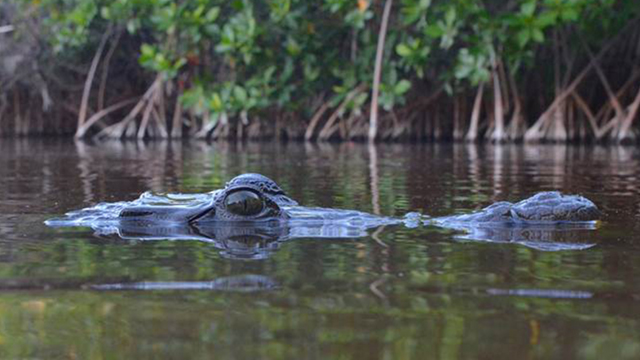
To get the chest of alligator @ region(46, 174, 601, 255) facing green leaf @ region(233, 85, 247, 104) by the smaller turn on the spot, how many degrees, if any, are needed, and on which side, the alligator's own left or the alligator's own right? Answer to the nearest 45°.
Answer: approximately 90° to the alligator's own left

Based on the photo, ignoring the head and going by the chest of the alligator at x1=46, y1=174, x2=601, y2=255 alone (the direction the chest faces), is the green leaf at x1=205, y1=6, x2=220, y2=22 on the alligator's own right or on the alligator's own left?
on the alligator's own left

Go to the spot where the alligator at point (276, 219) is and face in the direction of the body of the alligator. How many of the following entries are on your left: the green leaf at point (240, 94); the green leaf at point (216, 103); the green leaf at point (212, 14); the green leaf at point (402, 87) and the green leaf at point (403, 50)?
5

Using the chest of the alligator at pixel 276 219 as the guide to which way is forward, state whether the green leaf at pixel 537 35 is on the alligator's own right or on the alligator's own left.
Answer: on the alligator's own left

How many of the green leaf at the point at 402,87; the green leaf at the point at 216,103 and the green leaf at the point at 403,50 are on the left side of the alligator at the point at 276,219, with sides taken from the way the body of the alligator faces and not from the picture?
3

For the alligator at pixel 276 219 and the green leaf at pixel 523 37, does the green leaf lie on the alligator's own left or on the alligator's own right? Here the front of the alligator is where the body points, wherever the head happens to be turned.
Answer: on the alligator's own left

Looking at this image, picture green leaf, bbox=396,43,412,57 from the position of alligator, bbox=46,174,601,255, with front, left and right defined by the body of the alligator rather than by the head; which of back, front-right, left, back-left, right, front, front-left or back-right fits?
left

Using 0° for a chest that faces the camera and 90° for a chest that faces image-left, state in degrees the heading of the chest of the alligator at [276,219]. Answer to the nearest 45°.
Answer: approximately 270°

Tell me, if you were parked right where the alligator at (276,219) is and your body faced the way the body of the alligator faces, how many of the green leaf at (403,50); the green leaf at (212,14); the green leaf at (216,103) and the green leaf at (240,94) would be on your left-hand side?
4

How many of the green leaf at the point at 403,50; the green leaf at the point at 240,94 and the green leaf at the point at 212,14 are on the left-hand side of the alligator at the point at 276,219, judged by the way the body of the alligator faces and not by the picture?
3

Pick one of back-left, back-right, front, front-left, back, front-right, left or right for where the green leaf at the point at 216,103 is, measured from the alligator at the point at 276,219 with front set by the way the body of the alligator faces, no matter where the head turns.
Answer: left

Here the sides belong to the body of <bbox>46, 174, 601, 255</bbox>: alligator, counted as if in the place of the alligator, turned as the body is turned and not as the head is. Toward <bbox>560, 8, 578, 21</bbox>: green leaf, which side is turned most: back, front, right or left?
left
